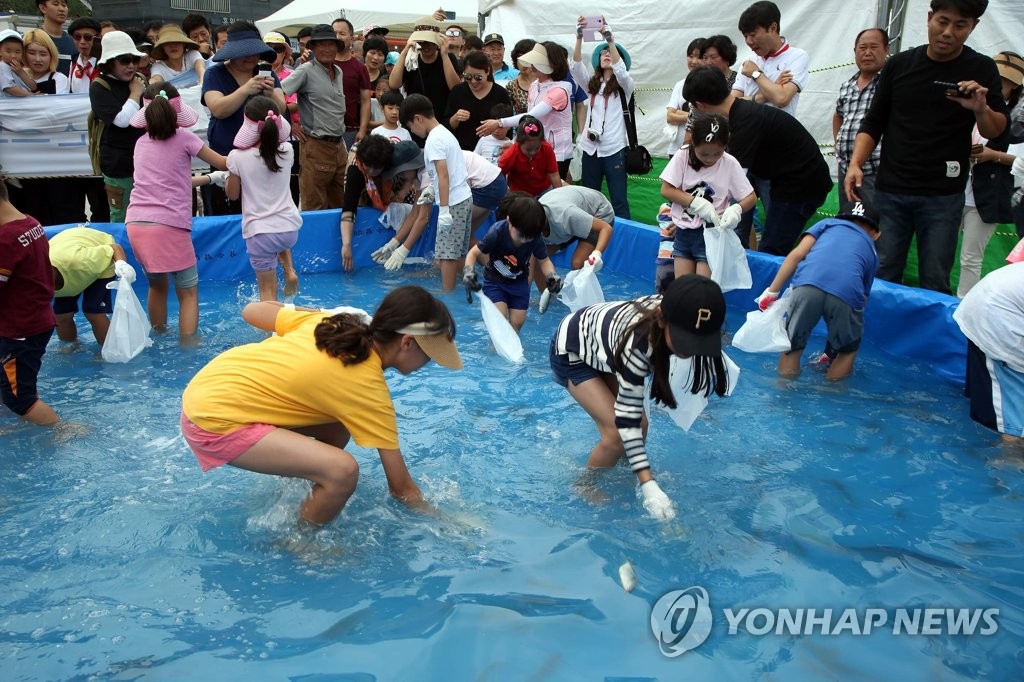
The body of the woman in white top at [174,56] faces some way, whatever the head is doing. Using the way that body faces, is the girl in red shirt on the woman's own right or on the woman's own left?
on the woman's own left

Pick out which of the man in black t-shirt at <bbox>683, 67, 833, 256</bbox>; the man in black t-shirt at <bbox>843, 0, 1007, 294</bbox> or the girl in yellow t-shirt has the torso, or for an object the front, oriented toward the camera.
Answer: the man in black t-shirt at <bbox>843, 0, 1007, 294</bbox>

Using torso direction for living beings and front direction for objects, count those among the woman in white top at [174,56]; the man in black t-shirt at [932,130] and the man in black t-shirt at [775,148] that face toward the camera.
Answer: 2

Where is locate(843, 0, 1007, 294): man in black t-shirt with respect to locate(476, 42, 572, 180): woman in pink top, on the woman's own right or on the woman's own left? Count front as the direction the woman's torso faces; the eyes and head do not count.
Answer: on the woman's own left

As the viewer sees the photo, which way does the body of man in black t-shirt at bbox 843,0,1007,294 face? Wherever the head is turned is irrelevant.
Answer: toward the camera

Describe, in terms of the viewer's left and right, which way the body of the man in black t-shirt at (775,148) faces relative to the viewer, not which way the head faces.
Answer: facing to the left of the viewer

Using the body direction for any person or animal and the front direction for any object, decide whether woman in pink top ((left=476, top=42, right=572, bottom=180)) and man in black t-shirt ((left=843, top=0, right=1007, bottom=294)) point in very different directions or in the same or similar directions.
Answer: same or similar directions

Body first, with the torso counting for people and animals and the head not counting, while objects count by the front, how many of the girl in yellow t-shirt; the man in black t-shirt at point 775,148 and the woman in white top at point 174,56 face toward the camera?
1

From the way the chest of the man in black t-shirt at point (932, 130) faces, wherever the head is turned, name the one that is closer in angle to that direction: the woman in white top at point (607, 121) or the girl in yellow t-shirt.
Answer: the girl in yellow t-shirt

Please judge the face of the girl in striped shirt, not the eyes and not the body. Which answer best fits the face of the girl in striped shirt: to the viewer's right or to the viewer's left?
to the viewer's right

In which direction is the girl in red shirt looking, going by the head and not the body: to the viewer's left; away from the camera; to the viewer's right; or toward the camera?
toward the camera

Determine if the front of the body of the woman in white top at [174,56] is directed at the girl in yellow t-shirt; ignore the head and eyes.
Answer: yes

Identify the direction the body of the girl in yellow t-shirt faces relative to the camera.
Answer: to the viewer's right

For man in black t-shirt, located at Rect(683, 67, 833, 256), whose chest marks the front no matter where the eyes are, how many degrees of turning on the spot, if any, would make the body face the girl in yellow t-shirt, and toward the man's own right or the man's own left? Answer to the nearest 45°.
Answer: approximately 90° to the man's own left

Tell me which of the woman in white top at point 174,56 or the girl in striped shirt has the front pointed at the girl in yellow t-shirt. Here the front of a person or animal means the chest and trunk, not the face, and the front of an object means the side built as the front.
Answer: the woman in white top

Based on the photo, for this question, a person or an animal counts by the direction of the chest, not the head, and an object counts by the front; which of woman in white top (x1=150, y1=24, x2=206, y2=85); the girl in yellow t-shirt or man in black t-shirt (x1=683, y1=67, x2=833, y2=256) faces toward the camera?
the woman in white top

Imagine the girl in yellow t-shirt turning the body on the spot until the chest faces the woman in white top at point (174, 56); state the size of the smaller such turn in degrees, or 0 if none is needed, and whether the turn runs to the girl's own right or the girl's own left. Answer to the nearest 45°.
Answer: approximately 90° to the girl's own left

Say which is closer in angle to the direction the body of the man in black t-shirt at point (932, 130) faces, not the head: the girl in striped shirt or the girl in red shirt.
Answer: the girl in striped shirt
